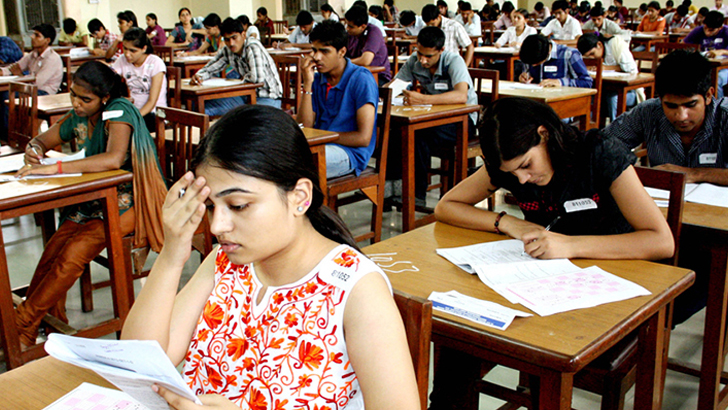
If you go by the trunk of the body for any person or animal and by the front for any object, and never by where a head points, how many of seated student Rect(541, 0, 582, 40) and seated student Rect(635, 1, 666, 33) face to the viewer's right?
0

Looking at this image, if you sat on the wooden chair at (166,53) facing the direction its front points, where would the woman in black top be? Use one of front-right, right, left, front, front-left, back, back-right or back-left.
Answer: front-left

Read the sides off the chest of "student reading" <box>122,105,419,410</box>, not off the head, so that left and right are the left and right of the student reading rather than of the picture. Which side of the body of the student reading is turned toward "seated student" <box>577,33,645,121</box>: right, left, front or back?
back

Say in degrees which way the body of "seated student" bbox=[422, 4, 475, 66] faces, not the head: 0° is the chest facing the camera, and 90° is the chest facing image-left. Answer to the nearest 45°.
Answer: approximately 45°

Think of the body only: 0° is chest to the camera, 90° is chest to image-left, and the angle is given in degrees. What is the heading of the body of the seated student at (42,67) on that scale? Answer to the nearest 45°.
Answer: approximately 45°

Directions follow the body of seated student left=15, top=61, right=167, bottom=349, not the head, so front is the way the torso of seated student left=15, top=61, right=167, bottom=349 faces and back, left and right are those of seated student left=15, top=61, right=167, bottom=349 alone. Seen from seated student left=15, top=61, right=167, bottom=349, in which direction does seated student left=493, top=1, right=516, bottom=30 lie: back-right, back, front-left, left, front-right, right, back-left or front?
back

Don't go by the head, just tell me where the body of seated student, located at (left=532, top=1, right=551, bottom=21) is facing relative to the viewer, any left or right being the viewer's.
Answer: facing the viewer and to the left of the viewer

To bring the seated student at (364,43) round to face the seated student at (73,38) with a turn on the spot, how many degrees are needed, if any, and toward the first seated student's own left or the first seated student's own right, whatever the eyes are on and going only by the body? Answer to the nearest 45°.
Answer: approximately 90° to the first seated student's own right

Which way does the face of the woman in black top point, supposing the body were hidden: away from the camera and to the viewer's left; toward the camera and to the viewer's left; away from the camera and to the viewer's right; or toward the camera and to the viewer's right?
toward the camera and to the viewer's left

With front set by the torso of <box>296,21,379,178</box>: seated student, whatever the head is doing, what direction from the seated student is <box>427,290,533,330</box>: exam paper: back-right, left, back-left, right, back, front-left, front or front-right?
front-left

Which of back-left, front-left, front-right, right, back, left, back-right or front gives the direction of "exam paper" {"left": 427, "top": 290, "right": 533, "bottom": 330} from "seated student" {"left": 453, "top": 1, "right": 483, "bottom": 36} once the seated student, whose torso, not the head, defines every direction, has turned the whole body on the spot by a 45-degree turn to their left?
front

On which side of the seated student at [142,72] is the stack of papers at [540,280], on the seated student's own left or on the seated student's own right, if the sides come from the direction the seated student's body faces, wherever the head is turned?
on the seated student's own left

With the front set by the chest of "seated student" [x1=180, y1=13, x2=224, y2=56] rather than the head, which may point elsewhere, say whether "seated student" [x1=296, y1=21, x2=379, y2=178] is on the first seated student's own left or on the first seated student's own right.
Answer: on the first seated student's own left

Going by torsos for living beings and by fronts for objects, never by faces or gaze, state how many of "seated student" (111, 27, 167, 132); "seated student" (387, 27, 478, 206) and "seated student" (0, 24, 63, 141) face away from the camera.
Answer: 0

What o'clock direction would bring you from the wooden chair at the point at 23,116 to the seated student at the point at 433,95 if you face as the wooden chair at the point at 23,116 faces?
The seated student is roughly at 8 o'clock from the wooden chair.

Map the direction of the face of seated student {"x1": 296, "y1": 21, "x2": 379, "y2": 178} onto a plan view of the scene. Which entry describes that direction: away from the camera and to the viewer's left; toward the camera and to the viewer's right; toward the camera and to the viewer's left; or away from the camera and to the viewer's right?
toward the camera and to the viewer's left

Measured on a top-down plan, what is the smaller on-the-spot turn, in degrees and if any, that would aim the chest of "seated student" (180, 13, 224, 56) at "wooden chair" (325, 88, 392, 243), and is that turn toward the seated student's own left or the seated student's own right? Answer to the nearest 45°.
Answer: approximately 45° to the seated student's own left

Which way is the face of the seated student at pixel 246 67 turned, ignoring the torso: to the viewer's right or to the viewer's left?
to the viewer's left
